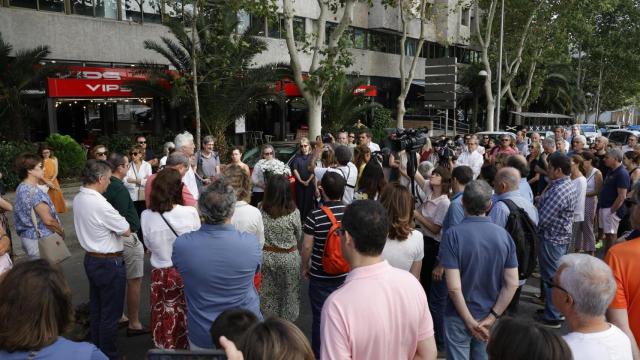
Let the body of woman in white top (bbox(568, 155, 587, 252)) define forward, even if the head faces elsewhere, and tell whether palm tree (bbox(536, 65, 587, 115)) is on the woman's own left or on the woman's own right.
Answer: on the woman's own right

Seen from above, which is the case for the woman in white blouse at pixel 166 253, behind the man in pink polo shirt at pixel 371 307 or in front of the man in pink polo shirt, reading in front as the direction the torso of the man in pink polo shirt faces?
in front

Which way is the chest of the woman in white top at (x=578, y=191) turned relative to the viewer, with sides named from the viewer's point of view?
facing to the left of the viewer

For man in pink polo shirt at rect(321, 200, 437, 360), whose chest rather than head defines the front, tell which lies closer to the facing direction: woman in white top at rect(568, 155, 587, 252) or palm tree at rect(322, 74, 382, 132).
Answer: the palm tree

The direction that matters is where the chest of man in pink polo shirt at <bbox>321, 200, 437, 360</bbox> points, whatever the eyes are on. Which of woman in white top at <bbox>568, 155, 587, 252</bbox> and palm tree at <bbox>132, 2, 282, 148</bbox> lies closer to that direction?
the palm tree

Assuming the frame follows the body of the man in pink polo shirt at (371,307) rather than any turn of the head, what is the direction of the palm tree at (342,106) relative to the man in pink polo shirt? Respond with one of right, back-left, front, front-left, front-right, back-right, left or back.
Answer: front-right

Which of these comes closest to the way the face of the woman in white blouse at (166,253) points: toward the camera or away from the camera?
away from the camera

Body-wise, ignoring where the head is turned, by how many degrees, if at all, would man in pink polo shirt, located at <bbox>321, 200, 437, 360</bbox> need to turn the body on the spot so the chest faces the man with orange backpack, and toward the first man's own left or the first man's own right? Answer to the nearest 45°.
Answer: approximately 45° to the first man's own right

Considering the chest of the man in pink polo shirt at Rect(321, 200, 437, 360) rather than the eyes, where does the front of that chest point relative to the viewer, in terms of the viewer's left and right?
facing away from the viewer and to the left of the viewer
